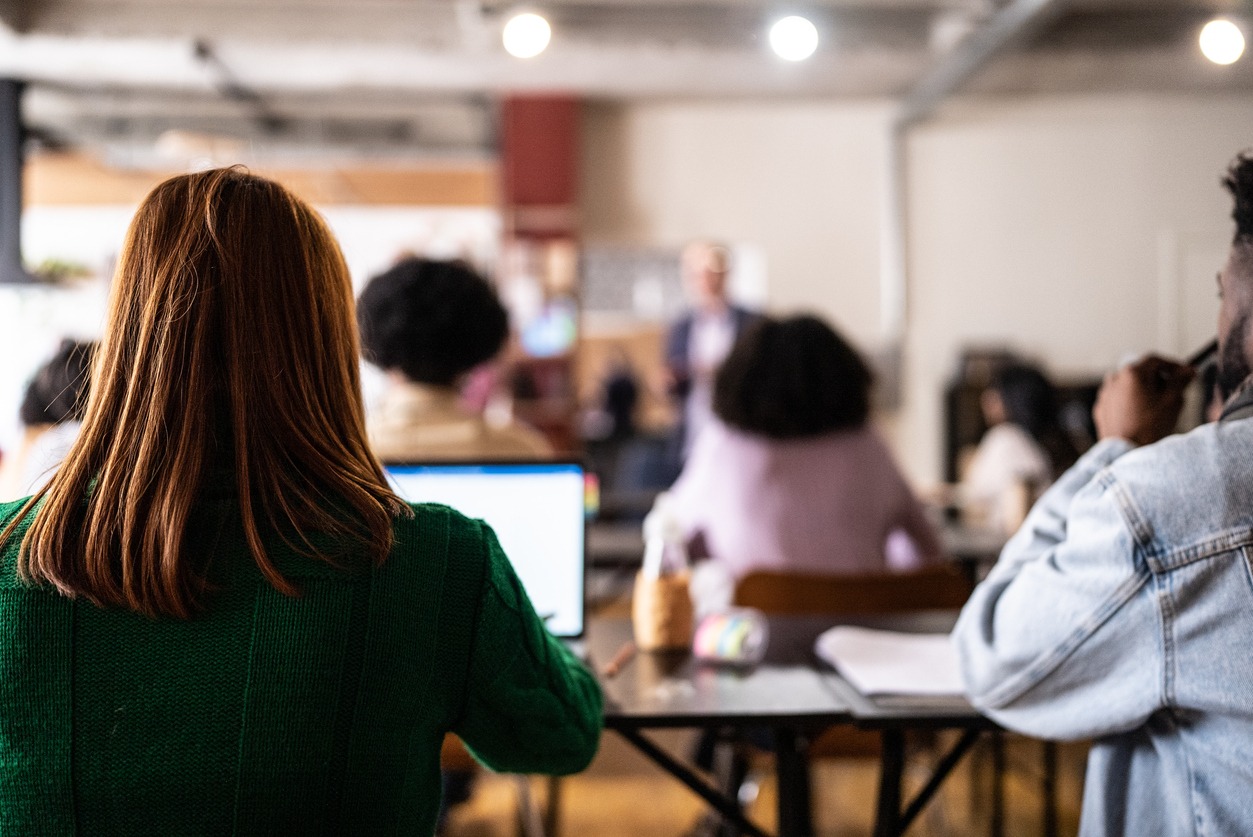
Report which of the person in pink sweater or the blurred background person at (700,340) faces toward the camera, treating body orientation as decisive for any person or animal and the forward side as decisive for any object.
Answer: the blurred background person

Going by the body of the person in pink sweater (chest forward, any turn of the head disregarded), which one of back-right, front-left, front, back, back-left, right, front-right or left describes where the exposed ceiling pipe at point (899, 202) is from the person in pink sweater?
front

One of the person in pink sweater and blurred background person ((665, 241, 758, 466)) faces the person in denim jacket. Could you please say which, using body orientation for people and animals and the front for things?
the blurred background person

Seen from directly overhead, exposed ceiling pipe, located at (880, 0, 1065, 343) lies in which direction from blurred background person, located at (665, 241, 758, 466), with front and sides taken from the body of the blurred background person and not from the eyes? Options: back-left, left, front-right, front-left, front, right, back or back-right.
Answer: back-left

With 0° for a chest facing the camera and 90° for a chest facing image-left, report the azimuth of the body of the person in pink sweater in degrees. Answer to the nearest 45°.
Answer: approximately 180°

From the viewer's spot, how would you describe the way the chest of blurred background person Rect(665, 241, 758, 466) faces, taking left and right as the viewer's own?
facing the viewer

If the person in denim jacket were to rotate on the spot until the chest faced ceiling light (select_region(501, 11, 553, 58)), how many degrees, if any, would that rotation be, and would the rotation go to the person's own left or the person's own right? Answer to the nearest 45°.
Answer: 0° — they already face it

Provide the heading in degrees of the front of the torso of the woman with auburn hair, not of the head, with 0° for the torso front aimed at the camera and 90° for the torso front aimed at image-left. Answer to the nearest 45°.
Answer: approximately 180°

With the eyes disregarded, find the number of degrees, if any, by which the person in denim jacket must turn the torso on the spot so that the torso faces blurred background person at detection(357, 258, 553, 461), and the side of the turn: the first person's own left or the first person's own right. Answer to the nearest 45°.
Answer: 0° — they already face them

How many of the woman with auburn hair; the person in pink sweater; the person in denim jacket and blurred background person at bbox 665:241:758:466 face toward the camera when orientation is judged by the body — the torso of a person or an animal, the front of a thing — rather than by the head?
1

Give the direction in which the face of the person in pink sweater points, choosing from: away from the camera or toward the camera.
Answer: away from the camera

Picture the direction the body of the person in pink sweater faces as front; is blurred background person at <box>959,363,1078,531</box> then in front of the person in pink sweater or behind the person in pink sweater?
in front

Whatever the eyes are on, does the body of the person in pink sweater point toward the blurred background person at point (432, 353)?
no

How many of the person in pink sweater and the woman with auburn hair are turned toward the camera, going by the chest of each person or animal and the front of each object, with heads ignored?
0

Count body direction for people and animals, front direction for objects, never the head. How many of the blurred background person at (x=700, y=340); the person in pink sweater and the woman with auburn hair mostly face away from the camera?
2

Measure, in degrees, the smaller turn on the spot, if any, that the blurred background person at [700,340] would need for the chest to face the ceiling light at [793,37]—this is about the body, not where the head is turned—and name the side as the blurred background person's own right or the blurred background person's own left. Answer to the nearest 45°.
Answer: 0° — they already face it

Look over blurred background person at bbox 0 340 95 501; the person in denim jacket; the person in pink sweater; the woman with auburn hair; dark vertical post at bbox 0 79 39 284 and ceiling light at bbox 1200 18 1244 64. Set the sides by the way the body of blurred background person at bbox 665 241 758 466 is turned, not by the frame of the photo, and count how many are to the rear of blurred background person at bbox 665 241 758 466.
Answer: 0

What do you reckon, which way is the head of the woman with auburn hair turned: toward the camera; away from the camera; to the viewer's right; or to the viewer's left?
away from the camera
